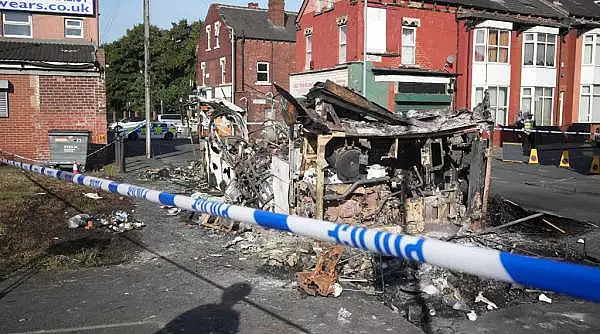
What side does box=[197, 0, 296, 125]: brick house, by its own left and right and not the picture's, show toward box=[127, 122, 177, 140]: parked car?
right

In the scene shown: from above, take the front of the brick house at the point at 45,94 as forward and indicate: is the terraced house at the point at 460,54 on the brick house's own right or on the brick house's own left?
on the brick house's own left

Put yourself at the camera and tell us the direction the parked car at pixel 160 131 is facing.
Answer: facing to the left of the viewer

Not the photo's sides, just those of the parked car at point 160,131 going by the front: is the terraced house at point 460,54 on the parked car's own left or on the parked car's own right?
on the parked car's own left

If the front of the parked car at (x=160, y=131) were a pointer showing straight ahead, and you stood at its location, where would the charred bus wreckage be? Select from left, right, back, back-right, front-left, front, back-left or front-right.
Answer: left

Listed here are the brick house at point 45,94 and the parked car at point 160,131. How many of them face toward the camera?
1

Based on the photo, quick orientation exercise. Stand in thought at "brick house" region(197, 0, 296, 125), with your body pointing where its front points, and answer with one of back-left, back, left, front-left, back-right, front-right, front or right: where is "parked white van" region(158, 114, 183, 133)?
right

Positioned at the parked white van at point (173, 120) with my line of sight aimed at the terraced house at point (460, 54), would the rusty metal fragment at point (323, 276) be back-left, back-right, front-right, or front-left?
front-right

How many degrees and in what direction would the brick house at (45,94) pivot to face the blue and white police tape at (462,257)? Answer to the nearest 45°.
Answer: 0° — it already faces it

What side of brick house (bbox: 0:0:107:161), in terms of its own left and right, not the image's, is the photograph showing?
front

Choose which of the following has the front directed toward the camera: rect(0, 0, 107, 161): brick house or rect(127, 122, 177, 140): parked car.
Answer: the brick house

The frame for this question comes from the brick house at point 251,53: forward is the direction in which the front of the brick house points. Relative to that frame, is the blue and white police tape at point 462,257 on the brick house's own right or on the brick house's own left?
on the brick house's own left

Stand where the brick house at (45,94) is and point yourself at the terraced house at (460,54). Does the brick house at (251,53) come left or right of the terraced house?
left

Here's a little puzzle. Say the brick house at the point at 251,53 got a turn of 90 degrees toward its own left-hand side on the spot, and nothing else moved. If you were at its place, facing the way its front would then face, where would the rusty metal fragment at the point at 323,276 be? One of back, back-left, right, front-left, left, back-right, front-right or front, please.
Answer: front-right

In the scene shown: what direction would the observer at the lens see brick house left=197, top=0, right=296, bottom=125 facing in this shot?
facing the viewer and to the left of the viewer
